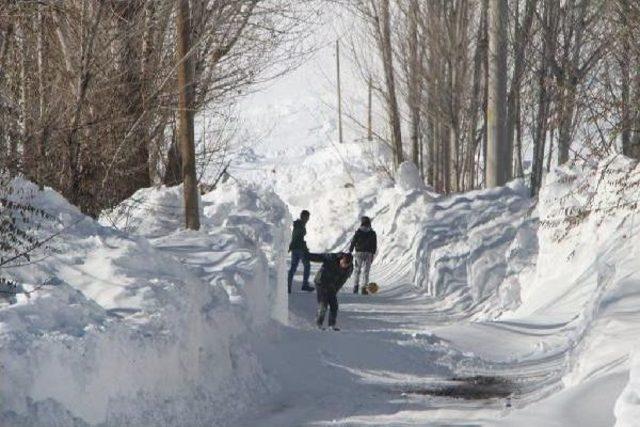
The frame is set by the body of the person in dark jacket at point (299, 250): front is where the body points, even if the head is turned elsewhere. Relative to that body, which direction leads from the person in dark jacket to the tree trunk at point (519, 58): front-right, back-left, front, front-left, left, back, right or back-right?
front-left

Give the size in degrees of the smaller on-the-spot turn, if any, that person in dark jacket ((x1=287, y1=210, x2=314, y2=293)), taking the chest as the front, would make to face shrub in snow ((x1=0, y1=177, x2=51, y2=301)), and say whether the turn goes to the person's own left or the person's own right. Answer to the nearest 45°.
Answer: approximately 90° to the person's own right

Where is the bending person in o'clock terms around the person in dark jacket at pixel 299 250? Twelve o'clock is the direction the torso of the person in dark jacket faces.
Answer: The bending person is roughly at 3 o'clock from the person in dark jacket.

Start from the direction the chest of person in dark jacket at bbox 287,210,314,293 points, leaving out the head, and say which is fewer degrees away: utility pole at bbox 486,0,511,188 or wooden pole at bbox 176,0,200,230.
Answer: the utility pole

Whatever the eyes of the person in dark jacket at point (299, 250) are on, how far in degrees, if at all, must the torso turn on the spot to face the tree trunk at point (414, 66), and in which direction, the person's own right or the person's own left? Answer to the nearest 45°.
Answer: approximately 90° to the person's own left

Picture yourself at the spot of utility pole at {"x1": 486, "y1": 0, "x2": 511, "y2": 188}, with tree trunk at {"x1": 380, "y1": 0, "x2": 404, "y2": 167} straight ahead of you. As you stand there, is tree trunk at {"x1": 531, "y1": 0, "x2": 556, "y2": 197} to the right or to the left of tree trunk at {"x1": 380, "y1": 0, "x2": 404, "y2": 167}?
right

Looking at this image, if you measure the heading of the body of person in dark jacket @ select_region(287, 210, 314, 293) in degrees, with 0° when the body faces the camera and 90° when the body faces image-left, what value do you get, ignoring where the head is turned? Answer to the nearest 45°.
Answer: approximately 270°

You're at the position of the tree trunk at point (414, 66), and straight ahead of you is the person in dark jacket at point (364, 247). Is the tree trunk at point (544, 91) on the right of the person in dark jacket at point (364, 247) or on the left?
left
